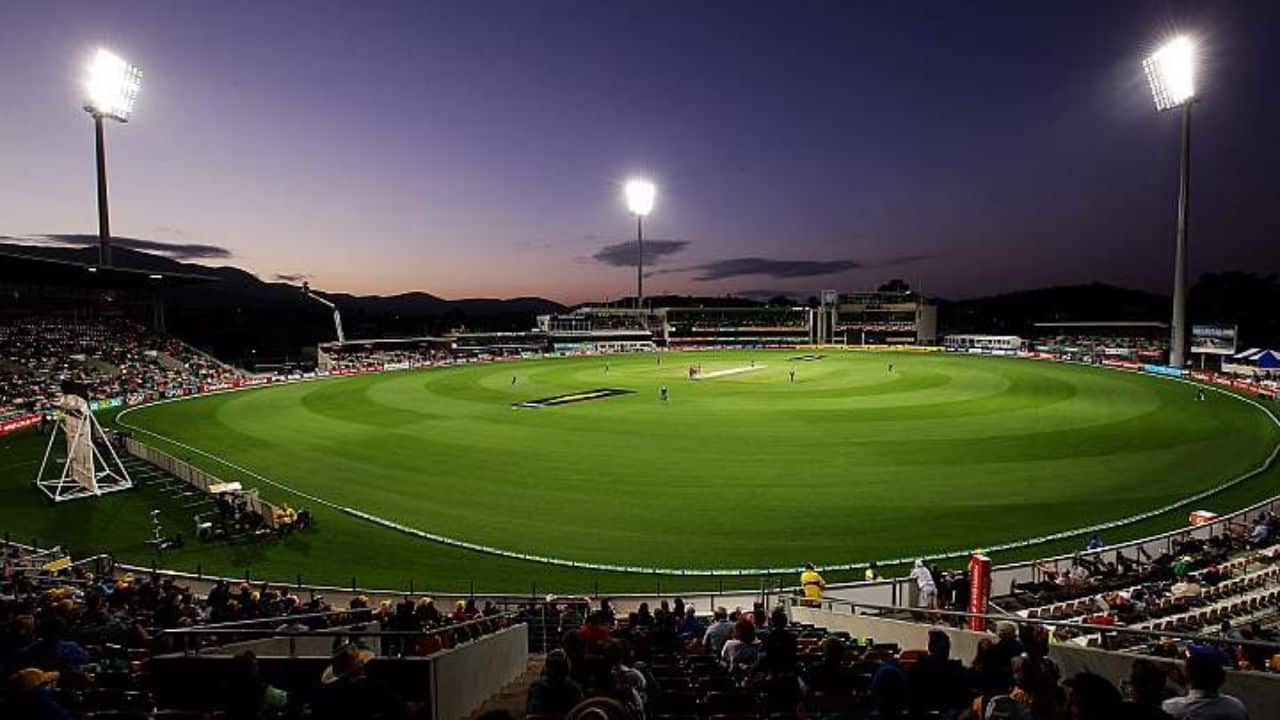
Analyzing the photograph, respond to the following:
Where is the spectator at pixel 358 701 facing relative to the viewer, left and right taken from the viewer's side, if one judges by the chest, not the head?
facing away from the viewer and to the right of the viewer

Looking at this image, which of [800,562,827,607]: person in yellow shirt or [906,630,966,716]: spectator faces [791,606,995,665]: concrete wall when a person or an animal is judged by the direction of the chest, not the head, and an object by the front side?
the spectator

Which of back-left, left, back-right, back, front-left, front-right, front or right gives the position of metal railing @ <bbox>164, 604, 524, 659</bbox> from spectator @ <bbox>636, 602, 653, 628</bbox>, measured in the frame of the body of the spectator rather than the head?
back-left

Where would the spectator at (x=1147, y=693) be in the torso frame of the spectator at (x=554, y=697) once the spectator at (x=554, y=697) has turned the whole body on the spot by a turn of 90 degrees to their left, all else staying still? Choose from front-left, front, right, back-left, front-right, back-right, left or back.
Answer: back

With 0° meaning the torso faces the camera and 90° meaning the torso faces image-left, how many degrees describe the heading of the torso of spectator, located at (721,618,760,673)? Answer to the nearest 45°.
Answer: approximately 180°

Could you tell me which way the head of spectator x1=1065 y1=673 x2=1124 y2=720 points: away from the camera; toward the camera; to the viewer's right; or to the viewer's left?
away from the camera

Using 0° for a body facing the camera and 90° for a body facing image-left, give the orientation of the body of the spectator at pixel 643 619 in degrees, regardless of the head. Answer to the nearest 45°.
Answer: approximately 180°

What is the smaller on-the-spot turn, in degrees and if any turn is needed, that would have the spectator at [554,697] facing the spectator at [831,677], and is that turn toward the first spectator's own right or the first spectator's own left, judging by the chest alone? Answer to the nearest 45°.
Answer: approximately 45° to the first spectator's own right

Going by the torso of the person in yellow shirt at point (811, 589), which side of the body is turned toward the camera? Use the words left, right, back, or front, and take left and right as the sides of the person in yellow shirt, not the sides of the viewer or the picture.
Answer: back

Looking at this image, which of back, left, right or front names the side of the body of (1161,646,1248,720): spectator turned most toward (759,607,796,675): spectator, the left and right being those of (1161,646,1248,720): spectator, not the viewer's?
left

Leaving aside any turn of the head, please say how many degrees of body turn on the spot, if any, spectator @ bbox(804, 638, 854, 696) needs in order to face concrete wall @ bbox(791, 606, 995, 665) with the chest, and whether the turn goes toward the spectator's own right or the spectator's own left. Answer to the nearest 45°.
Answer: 0° — they already face it

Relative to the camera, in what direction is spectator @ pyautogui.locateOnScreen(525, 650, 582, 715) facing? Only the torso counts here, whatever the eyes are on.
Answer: away from the camera

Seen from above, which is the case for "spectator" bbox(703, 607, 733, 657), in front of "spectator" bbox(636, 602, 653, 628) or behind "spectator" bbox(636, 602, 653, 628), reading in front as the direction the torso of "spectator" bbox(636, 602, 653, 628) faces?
behind

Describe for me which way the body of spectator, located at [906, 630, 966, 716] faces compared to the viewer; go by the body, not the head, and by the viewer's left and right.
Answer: facing away from the viewer

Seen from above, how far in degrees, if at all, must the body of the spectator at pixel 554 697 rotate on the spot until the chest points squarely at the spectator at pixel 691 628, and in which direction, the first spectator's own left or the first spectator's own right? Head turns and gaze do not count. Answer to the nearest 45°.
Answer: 0° — they already face them
